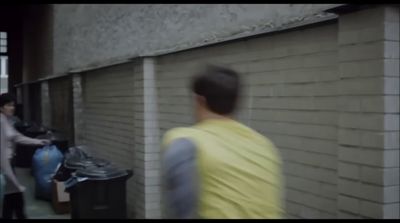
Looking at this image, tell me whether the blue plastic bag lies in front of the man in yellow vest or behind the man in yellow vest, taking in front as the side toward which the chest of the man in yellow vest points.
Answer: in front

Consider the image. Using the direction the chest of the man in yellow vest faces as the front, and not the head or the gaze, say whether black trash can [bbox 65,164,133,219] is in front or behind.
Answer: in front

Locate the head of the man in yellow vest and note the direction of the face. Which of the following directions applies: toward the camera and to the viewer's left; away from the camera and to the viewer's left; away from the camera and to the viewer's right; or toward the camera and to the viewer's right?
away from the camera and to the viewer's left

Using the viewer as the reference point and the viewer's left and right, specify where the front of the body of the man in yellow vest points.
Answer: facing away from the viewer and to the left of the viewer

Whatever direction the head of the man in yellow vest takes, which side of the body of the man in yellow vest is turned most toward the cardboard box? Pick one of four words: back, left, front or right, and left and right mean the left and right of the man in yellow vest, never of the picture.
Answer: front
